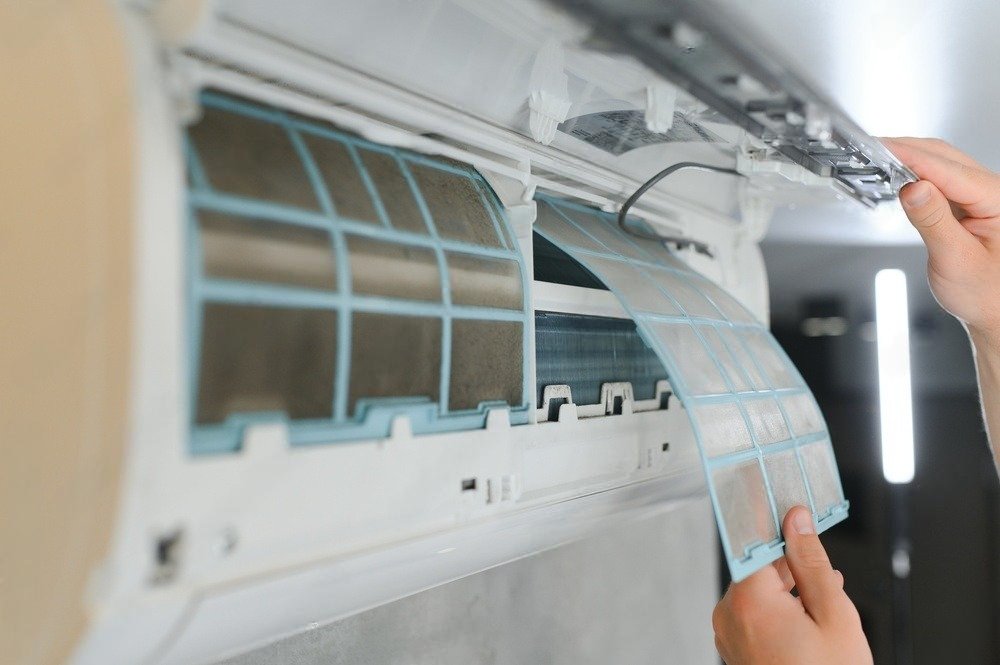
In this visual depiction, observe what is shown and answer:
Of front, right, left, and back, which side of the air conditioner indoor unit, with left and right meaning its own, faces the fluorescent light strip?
left

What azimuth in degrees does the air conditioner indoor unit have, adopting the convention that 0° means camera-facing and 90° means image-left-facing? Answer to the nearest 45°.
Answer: approximately 315°
